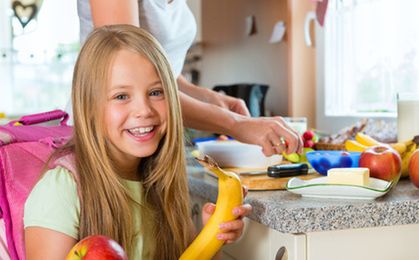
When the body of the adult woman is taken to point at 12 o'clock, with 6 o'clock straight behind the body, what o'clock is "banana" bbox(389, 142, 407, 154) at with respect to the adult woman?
The banana is roughly at 12 o'clock from the adult woman.

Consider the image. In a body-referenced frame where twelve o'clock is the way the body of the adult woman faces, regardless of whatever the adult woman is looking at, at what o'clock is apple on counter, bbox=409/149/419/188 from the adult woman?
The apple on counter is roughly at 1 o'clock from the adult woman.

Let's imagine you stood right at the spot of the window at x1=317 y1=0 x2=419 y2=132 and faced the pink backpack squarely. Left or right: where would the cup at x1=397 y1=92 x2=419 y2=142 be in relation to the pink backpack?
left

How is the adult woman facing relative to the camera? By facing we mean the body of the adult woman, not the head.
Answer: to the viewer's right

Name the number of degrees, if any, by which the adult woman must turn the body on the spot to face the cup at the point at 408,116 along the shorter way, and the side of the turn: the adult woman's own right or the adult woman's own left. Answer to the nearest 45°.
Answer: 0° — they already face it

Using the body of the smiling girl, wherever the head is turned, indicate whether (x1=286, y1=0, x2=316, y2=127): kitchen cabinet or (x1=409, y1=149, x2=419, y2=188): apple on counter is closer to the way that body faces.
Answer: the apple on counter

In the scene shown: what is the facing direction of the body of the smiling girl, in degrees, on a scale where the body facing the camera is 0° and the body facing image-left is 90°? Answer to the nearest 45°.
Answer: approximately 315°
